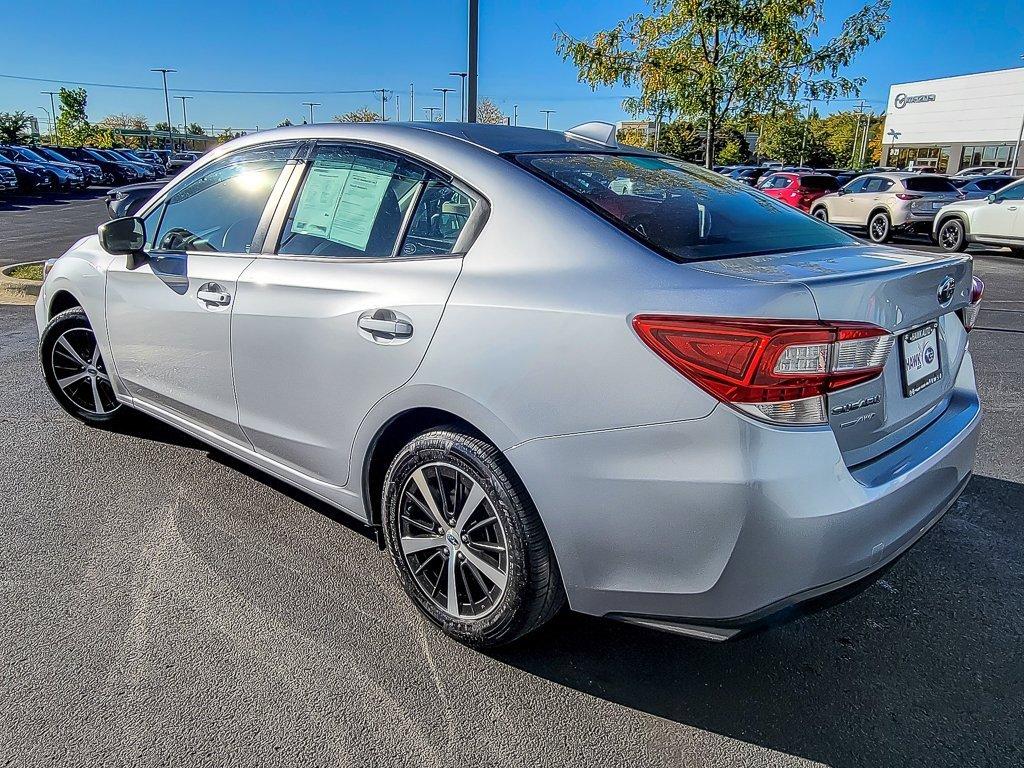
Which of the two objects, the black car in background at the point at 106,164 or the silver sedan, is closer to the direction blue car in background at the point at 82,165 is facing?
the silver sedan

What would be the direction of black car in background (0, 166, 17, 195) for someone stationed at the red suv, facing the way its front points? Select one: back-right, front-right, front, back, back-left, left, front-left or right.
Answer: front-left

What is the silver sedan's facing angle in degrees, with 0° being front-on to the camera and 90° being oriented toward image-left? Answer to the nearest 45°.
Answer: approximately 135°

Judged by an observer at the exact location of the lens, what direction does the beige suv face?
facing away from the viewer and to the left of the viewer

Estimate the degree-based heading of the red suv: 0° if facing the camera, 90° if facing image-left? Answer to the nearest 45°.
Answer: approximately 135°
